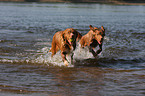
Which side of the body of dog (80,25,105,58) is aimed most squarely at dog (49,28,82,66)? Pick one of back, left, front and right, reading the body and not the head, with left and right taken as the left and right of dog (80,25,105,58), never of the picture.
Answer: right

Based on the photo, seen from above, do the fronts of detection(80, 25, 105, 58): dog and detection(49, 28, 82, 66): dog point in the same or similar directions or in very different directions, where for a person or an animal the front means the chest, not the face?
same or similar directions

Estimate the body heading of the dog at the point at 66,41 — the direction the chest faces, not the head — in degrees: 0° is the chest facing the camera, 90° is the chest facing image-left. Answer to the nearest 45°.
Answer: approximately 315°

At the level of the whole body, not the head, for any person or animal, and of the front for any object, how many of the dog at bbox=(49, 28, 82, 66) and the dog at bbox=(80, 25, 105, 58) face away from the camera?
0

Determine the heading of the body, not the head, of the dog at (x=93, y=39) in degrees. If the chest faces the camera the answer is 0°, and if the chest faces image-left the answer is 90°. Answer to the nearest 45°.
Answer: approximately 315°

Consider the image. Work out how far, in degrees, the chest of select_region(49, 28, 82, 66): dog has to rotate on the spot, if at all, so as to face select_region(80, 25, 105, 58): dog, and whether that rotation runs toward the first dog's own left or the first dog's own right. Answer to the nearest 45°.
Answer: approximately 90° to the first dog's own left
